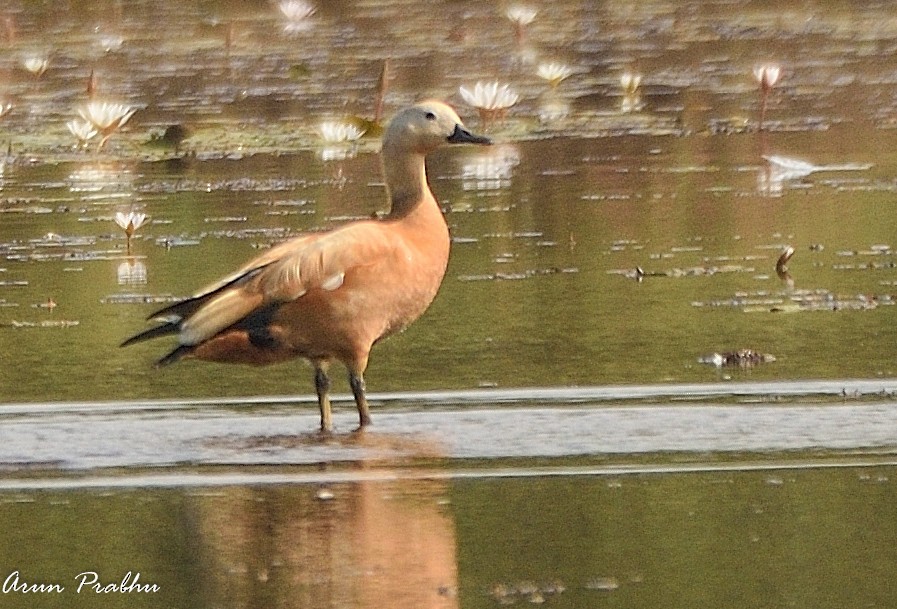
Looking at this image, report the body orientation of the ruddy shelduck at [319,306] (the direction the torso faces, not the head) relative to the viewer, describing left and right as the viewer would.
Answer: facing to the right of the viewer

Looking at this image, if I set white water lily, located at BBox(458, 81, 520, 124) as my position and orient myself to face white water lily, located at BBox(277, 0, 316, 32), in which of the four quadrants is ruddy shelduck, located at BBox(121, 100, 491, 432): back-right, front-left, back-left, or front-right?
back-left

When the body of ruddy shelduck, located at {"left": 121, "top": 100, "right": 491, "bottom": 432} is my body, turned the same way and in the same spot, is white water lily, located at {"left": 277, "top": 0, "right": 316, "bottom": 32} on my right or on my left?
on my left

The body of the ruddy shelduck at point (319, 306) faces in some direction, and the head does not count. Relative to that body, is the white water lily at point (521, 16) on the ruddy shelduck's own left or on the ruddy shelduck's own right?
on the ruddy shelduck's own left

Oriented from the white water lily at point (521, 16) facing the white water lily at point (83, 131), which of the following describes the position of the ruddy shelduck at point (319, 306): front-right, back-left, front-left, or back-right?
front-left

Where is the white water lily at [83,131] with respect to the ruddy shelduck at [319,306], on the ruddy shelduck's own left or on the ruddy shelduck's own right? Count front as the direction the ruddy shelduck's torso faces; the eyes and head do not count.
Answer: on the ruddy shelduck's own left

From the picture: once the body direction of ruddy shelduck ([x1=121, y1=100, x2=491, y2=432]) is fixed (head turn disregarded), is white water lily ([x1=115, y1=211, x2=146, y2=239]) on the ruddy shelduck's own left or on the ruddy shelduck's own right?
on the ruddy shelduck's own left

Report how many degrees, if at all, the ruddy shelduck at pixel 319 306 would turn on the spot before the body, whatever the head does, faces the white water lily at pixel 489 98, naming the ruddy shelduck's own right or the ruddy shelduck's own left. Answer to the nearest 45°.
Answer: approximately 90° to the ruddy shelduck's own left
